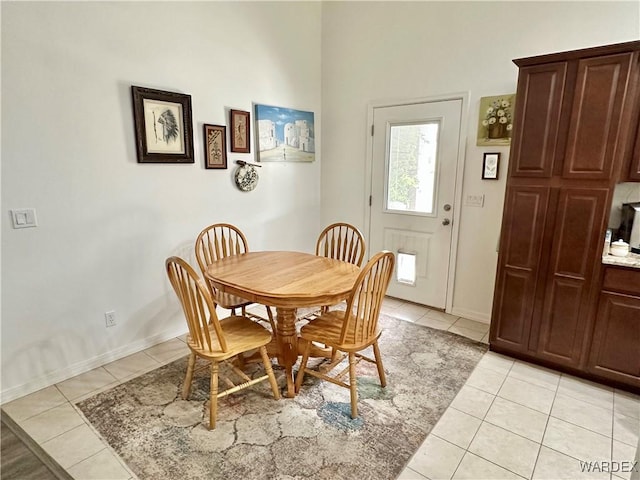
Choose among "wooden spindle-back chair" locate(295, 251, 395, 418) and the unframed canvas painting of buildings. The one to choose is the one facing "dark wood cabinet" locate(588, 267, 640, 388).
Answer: the unframed canvas painting of buildings

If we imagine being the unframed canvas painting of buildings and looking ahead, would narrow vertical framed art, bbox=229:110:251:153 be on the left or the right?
on its right

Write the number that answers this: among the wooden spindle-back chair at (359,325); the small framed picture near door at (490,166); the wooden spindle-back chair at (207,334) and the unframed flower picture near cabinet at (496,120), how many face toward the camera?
2

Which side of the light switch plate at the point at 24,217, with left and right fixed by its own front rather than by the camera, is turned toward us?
front

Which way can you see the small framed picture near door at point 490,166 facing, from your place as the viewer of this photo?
facing the viewer

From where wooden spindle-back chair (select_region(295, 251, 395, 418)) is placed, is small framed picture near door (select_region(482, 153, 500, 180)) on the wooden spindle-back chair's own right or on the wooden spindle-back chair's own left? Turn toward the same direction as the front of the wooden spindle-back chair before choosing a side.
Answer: on the wooden spindle-back chair's own right

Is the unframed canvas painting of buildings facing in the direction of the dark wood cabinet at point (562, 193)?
yes

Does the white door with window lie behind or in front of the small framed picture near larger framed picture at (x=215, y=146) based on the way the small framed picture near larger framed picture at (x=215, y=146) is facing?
in front

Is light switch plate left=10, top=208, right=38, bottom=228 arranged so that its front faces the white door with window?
no

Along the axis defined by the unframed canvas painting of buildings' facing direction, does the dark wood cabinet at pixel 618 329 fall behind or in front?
in front

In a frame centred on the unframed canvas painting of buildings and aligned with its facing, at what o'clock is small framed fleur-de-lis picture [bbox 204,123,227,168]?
The small framed fleur-de-lis picture is roughly at 3 o'clock from the unframed canvas painting of buildings.

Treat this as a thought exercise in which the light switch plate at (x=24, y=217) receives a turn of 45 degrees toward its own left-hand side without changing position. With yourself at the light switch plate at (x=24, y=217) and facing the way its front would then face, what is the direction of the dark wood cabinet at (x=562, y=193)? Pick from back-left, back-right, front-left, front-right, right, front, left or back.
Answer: front

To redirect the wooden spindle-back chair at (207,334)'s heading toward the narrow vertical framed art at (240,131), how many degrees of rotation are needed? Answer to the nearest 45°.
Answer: approximately 45° to its left

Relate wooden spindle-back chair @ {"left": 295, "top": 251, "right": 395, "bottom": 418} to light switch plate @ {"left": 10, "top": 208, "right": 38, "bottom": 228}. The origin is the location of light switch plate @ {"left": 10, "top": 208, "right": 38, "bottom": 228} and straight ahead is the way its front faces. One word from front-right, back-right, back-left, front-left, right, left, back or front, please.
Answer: front-left

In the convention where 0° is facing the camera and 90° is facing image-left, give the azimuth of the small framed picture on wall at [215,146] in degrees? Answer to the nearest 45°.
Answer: approximately 315°

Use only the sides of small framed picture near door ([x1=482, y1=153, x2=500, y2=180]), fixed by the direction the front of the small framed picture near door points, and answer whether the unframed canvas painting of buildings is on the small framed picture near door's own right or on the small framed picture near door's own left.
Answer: on the small framed picture near door's own right

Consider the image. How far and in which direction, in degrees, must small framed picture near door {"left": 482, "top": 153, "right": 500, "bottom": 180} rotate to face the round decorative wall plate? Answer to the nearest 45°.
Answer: approximately 90° to its right

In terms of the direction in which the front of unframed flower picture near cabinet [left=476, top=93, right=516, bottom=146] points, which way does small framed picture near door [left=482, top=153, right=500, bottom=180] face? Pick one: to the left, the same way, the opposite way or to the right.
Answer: the same way

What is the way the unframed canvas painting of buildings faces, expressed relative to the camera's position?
facing the viewer and to the right of the viewer
